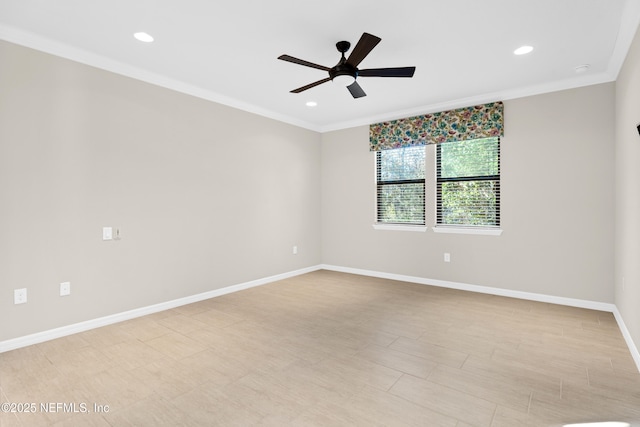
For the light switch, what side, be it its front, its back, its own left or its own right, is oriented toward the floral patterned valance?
left

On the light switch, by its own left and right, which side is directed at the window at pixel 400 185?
left

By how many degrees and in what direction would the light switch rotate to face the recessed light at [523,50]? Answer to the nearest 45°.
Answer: approximately 45° to its left

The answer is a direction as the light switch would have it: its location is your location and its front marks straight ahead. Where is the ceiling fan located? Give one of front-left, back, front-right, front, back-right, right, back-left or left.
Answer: front-left

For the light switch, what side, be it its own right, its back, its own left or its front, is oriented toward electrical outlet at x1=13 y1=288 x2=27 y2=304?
right
